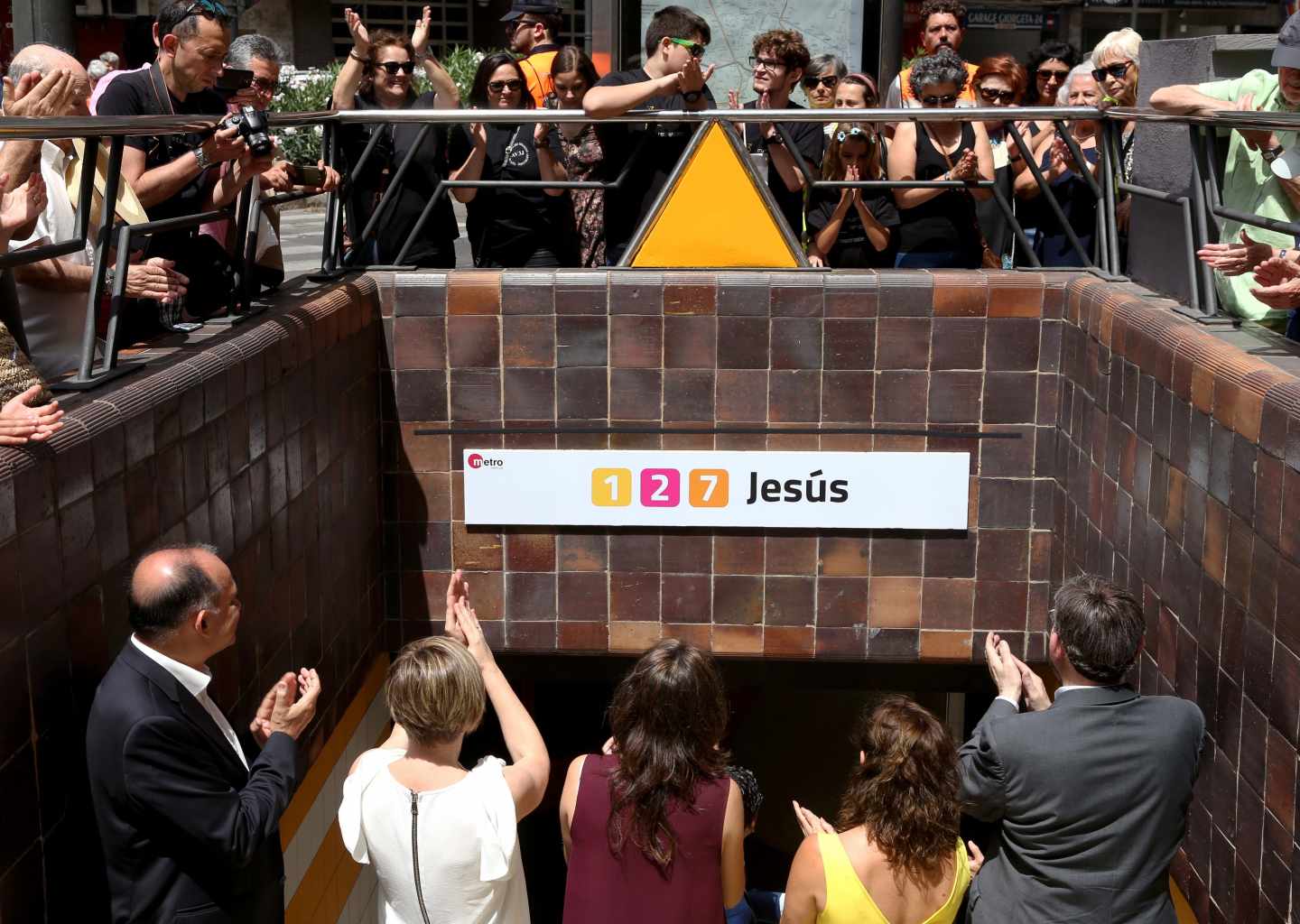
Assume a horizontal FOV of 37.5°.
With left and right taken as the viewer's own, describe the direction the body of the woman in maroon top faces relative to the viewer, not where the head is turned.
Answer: facing away from the viewer

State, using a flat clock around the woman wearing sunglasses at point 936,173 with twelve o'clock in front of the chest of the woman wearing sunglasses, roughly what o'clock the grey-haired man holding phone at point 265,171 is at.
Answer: The grey-haired man holding phone is roughly at 2 o'clock from the woman wearing sunglasses.

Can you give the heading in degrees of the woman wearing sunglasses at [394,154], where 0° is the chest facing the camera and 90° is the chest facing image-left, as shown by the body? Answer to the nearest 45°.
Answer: approximately 0°

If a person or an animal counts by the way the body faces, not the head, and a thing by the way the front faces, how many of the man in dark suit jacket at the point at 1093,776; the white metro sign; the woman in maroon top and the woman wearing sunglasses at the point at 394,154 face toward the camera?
2

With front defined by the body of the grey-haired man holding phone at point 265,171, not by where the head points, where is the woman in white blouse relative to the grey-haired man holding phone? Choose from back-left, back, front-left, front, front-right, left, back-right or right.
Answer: front-right

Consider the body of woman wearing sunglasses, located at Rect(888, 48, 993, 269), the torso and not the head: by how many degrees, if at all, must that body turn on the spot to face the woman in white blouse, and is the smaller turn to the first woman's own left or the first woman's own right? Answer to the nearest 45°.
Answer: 0° — they already face them

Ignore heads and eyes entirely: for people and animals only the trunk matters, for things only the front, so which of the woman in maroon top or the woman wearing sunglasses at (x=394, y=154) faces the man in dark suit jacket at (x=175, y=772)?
the woman wearing sunglasses

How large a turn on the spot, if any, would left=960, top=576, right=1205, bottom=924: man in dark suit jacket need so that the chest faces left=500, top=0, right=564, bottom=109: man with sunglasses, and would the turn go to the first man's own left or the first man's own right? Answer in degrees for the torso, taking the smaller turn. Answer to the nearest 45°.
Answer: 0° — they already face them

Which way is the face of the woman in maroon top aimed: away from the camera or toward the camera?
away from the camera
